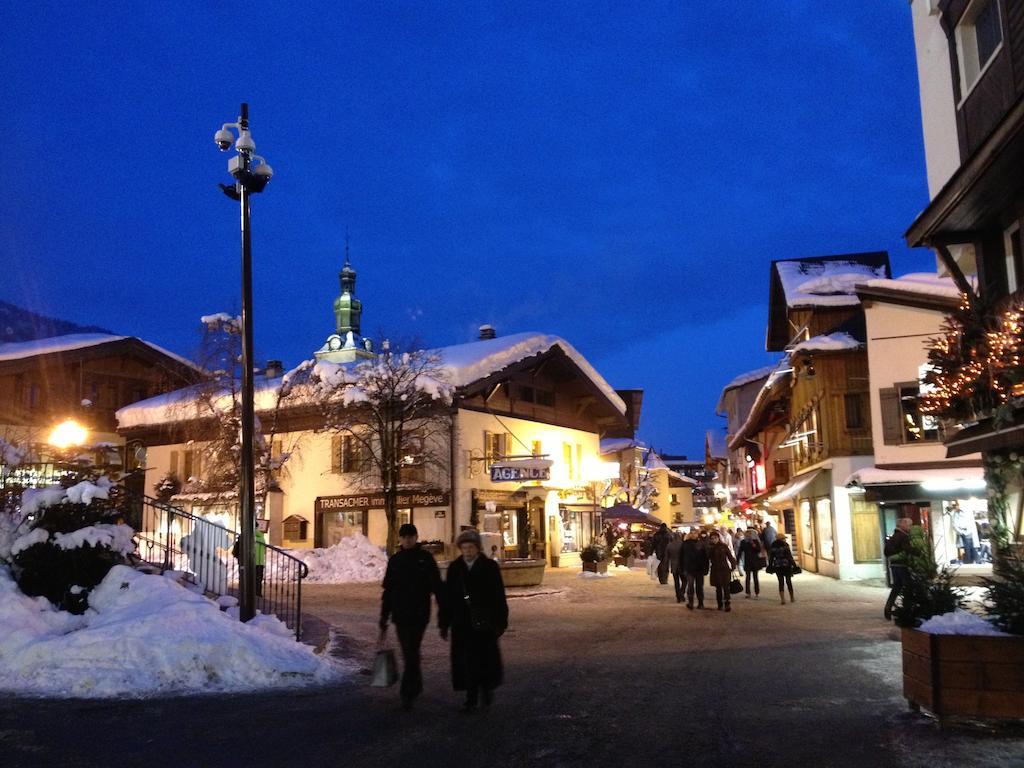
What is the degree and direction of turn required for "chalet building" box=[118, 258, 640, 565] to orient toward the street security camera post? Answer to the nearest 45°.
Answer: approximately 45° to its right

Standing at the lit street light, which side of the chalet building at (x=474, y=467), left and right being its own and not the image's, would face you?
right

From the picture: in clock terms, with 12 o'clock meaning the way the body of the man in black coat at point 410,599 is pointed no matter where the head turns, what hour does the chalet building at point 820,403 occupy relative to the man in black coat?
The chalet building is roughly at 7 o'clock from the man in black coat.

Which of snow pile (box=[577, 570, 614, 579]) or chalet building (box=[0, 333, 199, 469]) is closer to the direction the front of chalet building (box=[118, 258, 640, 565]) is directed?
the snow pile

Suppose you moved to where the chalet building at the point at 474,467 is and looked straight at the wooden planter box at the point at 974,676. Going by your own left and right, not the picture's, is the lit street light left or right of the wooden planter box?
right

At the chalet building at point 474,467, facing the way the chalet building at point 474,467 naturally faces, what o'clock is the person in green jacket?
The person in green jacket is roughly at 2 o'clock from the chalet building.

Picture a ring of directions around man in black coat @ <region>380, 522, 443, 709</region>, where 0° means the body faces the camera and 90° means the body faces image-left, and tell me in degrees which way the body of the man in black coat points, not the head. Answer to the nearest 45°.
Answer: approximately 0°

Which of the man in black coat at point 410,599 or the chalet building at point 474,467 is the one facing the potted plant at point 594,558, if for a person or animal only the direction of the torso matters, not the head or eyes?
the chalet building
